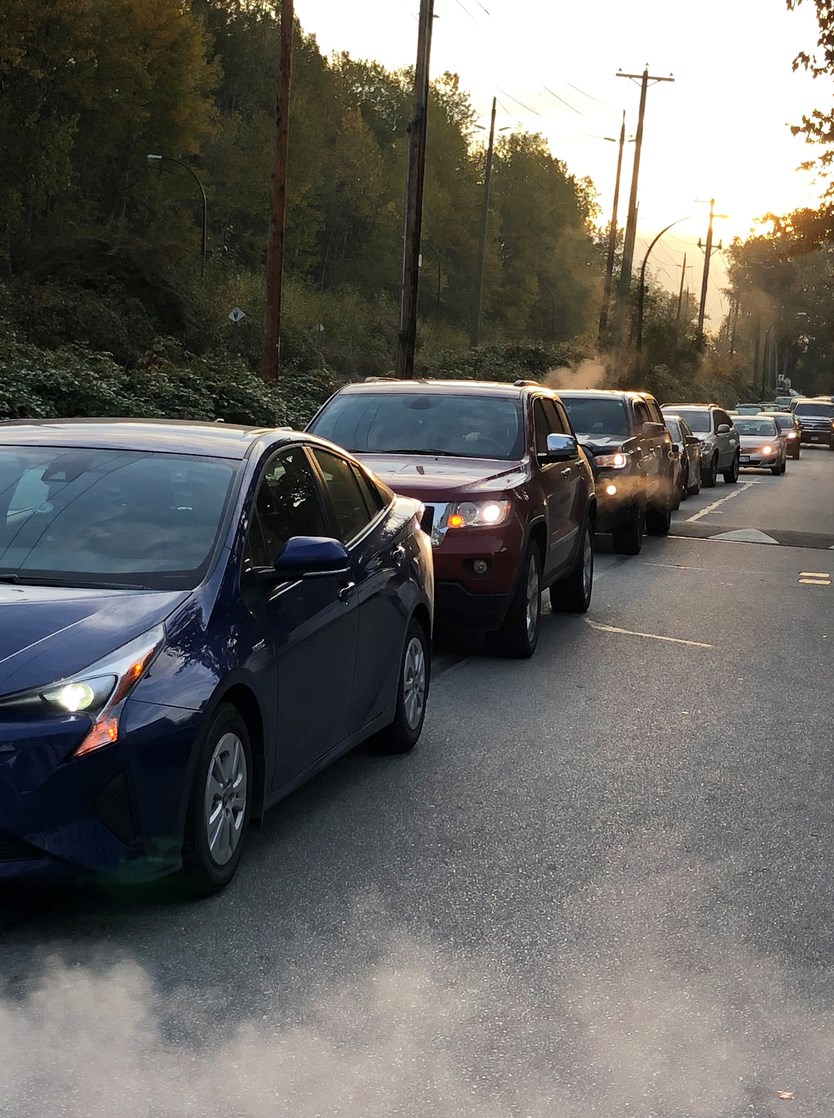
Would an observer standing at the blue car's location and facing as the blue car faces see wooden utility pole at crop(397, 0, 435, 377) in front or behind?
behind

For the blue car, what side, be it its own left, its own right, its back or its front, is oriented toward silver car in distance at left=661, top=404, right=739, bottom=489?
back

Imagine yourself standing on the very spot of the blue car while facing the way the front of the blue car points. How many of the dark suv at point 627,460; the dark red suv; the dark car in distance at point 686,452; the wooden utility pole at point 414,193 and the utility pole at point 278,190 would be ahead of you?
0

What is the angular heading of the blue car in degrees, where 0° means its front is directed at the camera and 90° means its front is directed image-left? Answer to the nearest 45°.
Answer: approximately 45°

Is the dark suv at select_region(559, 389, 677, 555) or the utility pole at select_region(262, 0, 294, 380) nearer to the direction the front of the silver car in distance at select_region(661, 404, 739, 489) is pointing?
the dark suv

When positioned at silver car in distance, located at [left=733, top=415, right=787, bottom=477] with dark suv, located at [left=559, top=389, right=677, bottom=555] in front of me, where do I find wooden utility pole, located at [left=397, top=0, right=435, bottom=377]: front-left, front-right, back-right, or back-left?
front-right

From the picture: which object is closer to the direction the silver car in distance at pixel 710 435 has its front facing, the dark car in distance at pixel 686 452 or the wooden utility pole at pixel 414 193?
the dark car in distance

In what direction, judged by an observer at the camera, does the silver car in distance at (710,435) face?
facing the viewer

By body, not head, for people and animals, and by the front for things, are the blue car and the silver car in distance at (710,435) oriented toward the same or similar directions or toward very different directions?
same or similar directions

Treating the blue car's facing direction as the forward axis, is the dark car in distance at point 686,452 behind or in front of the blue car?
behind

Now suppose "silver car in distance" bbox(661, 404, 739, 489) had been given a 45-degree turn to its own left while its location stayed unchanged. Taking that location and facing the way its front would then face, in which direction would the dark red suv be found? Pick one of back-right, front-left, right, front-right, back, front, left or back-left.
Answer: front-right

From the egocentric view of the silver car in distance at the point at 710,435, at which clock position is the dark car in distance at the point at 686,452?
the dark car in distance at the point at 686,452 is roughly at 12 o'clock from the silver car in distance at the point at 710,435.

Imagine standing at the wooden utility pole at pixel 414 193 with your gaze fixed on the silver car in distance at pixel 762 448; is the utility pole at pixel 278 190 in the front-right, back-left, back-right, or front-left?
back-left

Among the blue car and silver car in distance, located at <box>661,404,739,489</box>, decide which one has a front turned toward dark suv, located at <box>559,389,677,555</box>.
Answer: the silver car in distance

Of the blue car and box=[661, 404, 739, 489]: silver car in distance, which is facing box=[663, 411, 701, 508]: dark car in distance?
box=[661, 404, 739, 489]: silver car in distance

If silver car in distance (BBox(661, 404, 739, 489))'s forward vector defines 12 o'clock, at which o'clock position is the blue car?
The blue car is roughly at 12 o'clock from the silver car in distance.

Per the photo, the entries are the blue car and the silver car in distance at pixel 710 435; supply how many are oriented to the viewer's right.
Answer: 0
